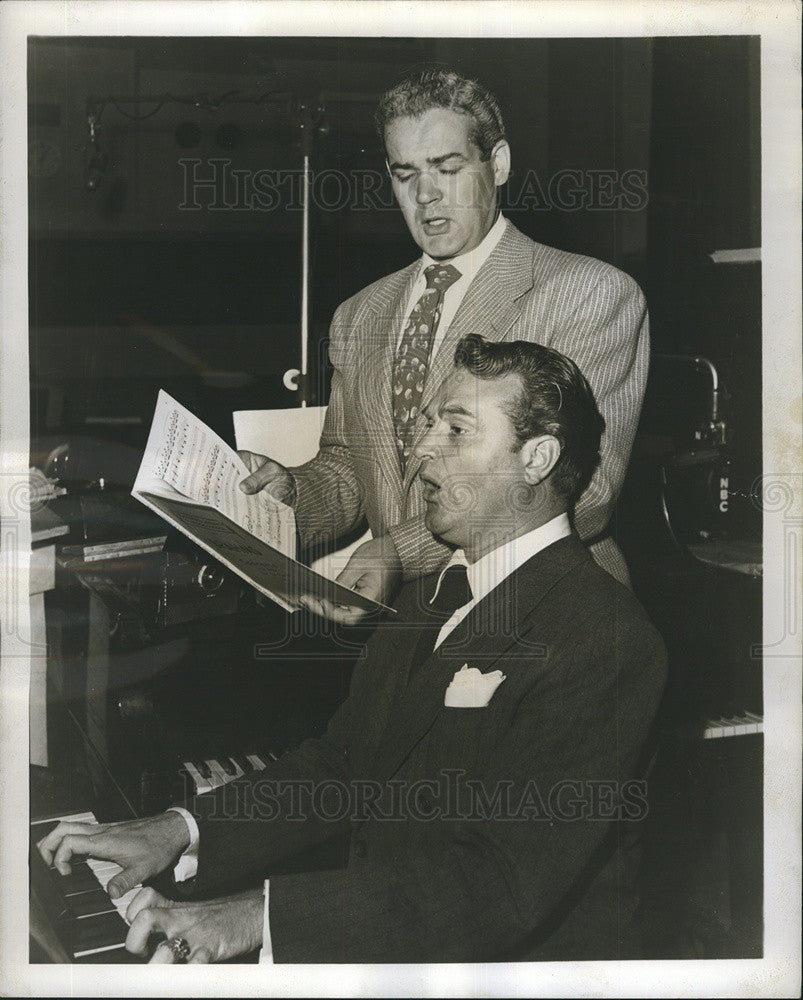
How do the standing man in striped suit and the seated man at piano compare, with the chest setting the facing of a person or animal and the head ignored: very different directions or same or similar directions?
same or similar directions

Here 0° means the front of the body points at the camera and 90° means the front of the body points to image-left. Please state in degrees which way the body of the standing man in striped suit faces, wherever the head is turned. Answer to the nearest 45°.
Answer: approximately 45°

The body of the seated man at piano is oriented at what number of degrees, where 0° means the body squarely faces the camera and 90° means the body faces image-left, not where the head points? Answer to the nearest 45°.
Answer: approximately 45°

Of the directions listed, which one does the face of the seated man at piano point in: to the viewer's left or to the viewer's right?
to the viewer's left
